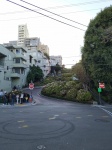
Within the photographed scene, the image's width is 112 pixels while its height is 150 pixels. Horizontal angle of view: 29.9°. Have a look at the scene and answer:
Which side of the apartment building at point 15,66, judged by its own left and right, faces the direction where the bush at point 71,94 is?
front

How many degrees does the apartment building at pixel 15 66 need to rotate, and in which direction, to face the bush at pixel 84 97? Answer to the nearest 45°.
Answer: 0° — it already faces it

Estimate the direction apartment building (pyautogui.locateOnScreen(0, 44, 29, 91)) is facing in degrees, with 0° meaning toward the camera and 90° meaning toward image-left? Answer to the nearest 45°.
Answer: approximately 315°
